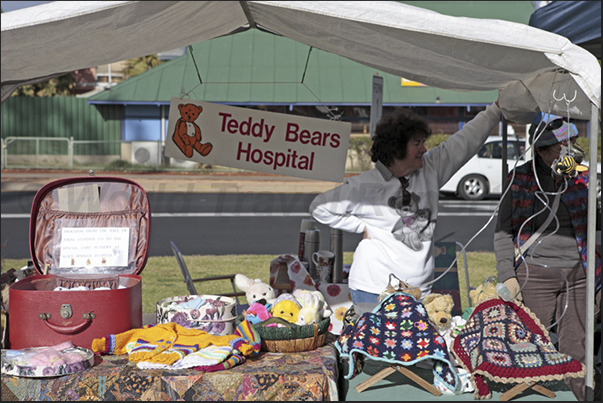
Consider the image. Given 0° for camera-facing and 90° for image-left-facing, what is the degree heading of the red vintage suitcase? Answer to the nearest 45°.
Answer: approximately 0°

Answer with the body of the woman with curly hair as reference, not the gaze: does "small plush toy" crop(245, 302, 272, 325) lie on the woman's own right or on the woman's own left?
on the woman's own right

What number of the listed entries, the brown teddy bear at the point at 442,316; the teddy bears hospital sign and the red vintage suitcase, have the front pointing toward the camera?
3

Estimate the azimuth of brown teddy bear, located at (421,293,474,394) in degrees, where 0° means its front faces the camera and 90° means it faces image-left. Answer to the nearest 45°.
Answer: approximately 0°

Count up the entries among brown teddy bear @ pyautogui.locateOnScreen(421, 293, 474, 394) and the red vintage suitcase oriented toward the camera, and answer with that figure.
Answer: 2

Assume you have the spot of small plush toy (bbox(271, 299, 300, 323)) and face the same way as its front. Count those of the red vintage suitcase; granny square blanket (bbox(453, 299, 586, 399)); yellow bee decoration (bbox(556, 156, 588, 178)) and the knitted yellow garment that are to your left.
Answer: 2

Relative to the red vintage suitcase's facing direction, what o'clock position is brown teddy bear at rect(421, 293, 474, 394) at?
The brown teddy bear is roughly at 10 o'clock from the red vintage suitcase.
